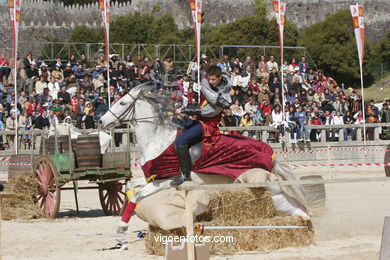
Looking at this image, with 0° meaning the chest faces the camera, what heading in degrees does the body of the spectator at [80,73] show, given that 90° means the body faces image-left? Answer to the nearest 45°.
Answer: approximately 0°

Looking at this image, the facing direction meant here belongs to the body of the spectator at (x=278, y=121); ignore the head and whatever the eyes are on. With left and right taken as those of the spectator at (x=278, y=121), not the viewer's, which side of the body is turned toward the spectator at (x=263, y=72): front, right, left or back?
back

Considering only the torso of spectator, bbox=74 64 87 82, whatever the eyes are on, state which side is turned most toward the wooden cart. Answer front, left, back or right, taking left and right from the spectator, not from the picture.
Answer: front

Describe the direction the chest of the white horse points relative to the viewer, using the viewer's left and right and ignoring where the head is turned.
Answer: facing to the left of the viewer

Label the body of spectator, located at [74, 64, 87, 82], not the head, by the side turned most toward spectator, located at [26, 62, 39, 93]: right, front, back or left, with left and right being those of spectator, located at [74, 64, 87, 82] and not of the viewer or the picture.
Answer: right

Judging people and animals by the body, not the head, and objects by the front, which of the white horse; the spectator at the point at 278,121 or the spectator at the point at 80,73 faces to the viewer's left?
the white horse

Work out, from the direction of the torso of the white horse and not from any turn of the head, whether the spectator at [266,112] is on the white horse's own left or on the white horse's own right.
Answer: on the white horse's own right

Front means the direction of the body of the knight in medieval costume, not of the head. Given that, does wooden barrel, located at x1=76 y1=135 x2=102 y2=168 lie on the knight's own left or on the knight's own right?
on the knight's own right

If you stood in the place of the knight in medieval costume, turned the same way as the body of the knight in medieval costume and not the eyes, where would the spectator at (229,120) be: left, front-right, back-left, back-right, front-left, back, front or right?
back-right

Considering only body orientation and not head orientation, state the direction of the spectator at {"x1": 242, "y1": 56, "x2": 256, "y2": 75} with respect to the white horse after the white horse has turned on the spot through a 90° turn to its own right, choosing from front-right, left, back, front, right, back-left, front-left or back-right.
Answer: front

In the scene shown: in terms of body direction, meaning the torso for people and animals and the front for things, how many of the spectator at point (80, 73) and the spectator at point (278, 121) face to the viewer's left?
0

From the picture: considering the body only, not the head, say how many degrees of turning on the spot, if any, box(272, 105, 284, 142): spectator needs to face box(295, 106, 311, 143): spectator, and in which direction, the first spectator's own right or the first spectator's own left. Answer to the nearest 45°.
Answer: approximately 90° to the first spectator's own left
